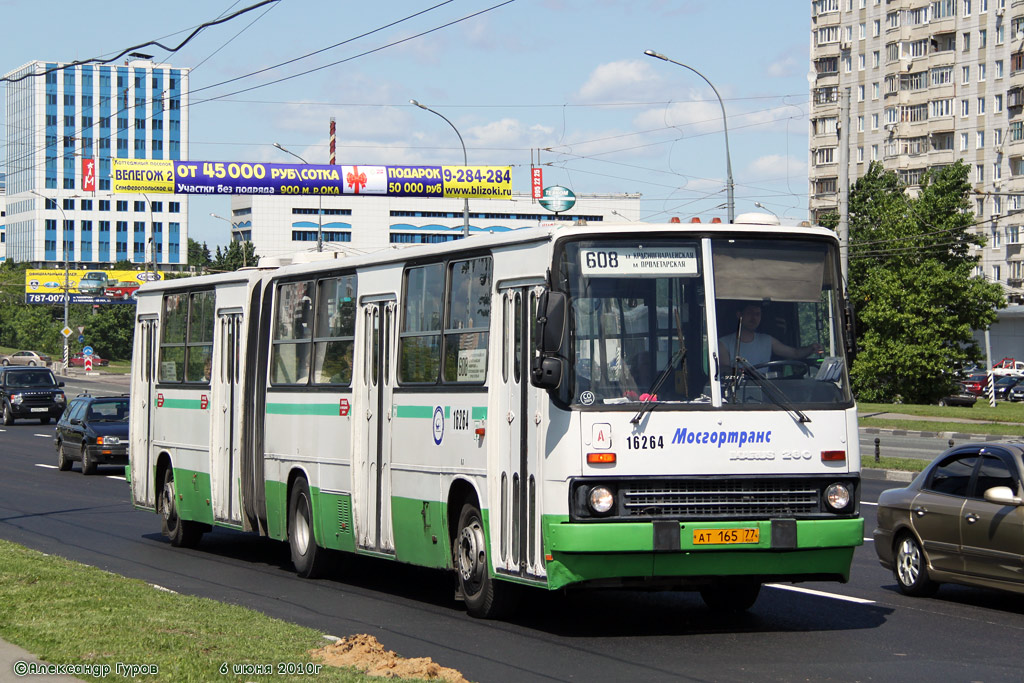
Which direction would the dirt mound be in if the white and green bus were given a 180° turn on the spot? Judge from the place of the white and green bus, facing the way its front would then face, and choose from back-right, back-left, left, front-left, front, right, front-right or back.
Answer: left

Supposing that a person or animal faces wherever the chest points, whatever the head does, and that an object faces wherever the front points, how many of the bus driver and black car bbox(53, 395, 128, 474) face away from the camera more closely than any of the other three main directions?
0

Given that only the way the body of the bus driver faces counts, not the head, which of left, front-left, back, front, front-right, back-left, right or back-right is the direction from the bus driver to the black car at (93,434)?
back

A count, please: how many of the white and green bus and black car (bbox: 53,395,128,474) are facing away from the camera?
0

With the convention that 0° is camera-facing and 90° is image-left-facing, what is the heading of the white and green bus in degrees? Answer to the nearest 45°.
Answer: approximately 315°

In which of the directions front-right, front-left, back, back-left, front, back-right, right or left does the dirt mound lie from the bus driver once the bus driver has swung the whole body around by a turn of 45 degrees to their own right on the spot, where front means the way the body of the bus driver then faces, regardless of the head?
front-right

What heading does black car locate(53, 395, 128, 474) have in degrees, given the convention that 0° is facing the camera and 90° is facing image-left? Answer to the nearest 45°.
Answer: approximately 315°
